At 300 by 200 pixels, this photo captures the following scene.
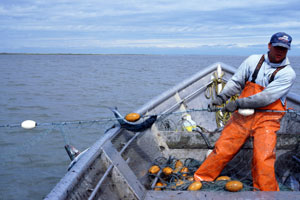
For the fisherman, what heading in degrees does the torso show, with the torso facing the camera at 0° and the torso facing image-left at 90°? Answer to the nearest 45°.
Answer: approximately 0°
